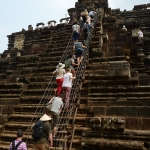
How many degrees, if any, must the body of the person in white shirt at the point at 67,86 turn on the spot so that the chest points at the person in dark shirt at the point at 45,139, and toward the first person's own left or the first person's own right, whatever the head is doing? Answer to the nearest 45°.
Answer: approximately 135° to the first person's own right

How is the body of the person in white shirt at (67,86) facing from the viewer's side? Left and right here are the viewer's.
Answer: facing away from the viewer and to the right of the viewer

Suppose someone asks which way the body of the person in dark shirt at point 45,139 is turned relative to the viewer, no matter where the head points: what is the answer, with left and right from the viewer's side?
facing away from the viewer and to the right of the viewer

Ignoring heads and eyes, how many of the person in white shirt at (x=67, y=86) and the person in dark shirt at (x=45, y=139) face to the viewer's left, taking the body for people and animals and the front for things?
0

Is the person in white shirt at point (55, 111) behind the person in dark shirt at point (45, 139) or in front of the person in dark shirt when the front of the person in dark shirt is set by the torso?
in front
